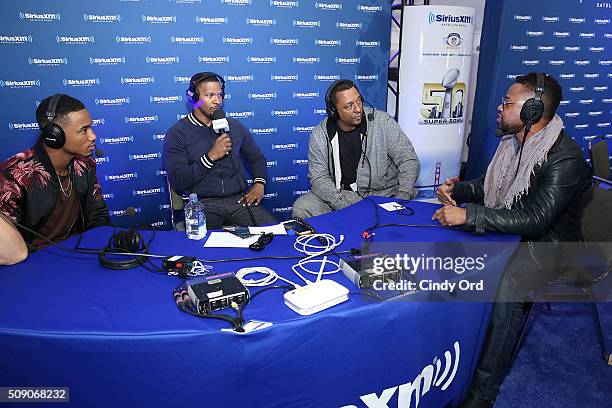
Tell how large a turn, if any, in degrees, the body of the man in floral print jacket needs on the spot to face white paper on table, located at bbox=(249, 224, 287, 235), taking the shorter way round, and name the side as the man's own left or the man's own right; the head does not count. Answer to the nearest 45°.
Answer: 0° — they already face it

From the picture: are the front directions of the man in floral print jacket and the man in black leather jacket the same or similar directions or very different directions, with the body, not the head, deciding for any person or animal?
very different directions

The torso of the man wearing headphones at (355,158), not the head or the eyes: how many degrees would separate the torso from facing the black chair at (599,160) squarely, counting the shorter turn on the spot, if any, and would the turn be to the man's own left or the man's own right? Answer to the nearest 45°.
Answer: approximately 90° to the man's own left

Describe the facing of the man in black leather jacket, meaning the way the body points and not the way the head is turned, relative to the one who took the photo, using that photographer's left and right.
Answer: facing to the left of the viewer

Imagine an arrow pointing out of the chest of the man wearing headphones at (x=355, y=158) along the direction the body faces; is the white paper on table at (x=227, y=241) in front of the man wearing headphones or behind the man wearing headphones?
in front

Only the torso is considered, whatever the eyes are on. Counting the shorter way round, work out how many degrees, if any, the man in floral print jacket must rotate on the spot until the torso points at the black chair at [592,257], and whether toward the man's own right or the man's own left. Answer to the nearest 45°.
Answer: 0° — they already face it

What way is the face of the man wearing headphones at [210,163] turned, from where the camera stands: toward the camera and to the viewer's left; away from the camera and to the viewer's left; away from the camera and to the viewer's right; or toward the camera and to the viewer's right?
toward the camera and to the viewer's right

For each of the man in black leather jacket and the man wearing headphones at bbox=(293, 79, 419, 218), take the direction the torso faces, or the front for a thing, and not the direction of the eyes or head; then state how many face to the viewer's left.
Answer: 1

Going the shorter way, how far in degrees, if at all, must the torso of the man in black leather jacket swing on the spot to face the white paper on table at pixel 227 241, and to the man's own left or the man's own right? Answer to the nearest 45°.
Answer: approximately 45° to the man's own left

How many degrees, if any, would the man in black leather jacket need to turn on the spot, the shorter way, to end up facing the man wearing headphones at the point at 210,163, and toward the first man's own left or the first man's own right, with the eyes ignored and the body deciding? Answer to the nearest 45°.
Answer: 0° — they already face them

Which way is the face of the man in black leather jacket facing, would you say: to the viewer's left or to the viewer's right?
to the viewer's left
